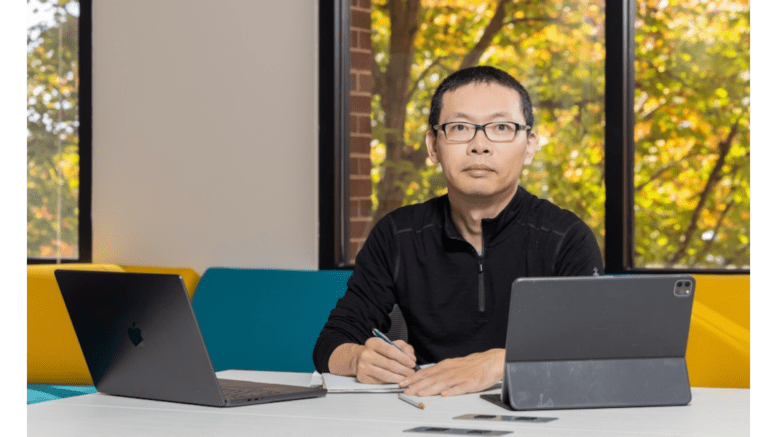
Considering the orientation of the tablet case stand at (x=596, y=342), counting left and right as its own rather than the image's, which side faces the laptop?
left

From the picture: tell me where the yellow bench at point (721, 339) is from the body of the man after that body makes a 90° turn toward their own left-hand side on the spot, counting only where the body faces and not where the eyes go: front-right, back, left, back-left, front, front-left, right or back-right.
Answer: front-left

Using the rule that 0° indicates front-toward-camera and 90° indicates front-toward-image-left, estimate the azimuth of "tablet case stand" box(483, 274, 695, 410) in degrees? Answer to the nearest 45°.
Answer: approximately 180°

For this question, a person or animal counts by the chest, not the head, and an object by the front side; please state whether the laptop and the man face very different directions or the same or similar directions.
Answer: very different directions

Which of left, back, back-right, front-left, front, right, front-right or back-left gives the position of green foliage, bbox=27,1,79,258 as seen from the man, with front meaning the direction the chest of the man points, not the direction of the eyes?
back-right

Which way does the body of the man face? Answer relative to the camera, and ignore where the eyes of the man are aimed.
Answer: toward the camera

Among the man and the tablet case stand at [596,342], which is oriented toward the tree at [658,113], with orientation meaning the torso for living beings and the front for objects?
the tablet case stand

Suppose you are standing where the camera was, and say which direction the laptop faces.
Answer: facing away from the viewer and to the right of the viewer

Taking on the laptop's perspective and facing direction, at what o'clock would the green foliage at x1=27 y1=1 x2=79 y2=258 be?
The green foliage is roughly at 10 o'clock from the laptop.

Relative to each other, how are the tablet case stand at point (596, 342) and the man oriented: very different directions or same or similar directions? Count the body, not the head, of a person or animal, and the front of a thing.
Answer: very different directions

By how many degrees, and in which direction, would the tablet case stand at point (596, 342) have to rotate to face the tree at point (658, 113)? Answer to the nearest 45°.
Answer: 0° — it already faces it

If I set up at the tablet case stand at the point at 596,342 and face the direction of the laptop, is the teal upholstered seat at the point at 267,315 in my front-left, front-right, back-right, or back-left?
front-right

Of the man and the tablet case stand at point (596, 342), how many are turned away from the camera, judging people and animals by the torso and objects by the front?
1

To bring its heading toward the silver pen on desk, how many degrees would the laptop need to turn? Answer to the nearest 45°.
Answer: approximately 45° to its right

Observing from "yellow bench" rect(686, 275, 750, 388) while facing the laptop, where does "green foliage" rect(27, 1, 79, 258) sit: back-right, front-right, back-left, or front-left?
front-right
